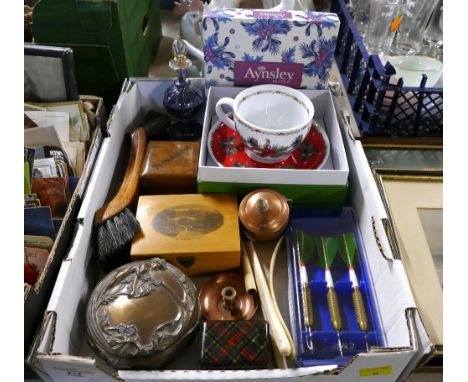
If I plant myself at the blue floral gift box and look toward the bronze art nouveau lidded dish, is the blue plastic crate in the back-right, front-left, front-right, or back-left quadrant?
back-left

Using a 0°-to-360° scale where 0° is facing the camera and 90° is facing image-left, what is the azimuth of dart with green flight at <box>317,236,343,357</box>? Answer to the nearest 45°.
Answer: approximately 0°

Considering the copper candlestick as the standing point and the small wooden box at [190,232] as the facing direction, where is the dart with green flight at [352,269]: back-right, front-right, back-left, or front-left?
back-right

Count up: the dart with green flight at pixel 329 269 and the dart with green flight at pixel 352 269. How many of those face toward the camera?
2
